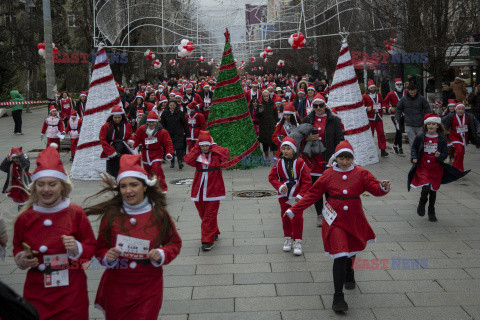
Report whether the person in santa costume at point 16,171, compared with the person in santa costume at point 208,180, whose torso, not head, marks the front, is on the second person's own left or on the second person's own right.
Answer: on the second person's own right

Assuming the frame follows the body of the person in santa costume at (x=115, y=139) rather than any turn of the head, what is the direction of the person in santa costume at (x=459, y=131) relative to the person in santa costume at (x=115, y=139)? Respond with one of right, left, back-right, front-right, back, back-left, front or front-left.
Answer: left

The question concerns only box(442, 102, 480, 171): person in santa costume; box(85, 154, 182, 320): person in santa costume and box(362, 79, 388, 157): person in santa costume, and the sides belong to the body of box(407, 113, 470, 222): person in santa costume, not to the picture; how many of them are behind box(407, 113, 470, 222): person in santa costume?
2

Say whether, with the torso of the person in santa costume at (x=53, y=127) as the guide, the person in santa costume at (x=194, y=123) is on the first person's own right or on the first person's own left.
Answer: on the first person's own left

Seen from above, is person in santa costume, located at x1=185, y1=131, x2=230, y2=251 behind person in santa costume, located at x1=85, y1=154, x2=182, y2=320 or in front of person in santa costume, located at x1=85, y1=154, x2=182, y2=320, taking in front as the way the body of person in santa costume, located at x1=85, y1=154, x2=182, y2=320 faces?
behind

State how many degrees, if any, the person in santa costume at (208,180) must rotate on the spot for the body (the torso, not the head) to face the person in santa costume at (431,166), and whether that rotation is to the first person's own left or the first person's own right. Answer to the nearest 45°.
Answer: approximately 90° to the first person's own left
